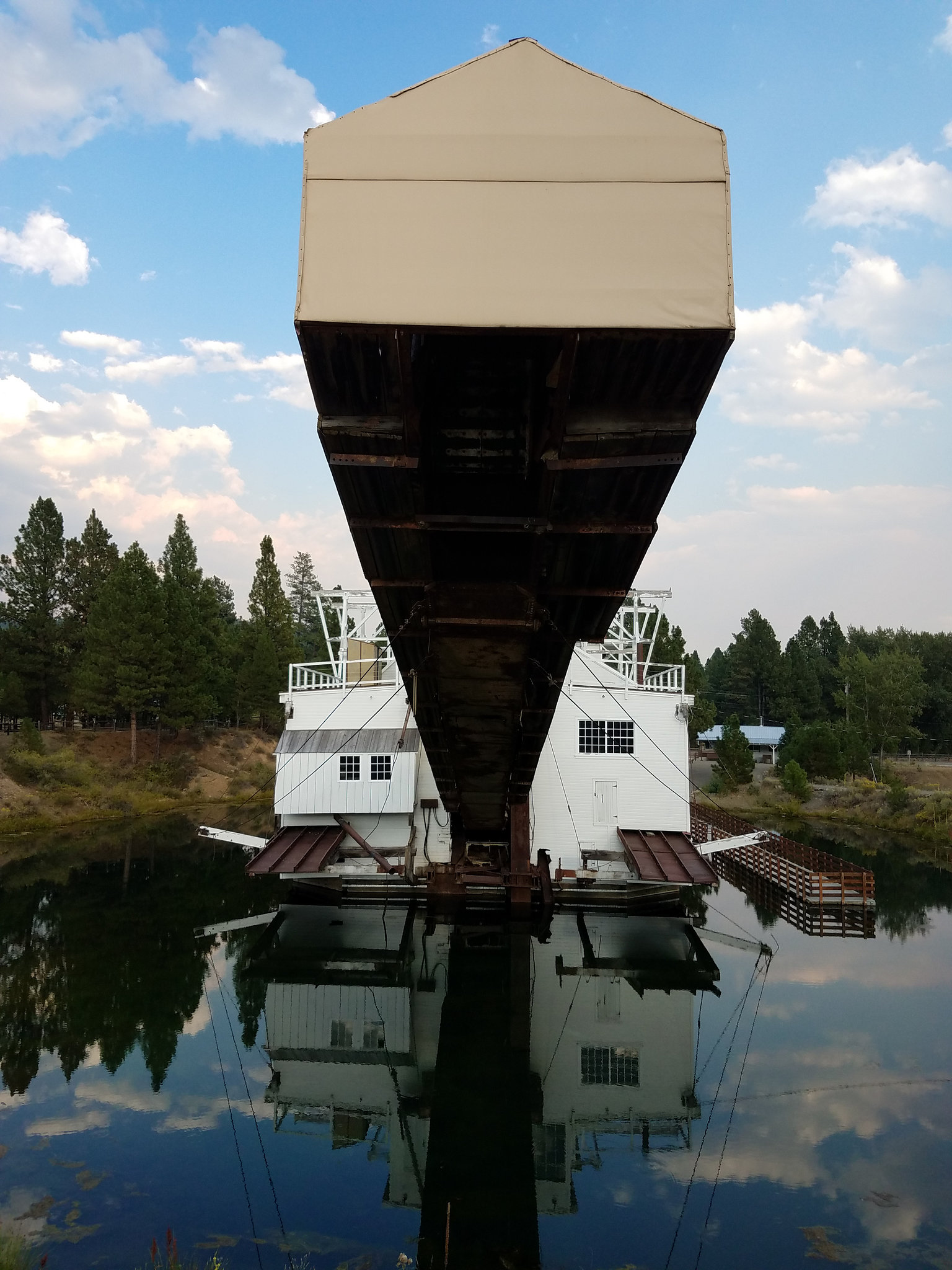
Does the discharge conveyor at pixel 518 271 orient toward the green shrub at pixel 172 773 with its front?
no

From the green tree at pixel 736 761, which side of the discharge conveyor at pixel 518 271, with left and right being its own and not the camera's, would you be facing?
back

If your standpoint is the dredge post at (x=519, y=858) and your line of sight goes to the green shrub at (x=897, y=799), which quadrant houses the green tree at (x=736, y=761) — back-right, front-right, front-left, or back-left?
front-left

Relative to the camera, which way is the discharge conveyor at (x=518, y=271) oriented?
toward the camera

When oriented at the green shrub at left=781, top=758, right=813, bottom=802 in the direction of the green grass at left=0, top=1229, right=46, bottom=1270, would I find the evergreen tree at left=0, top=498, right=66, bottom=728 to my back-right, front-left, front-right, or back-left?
front-right

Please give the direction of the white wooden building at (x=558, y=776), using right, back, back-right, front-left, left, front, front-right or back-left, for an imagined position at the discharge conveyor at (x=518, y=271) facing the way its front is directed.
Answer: back

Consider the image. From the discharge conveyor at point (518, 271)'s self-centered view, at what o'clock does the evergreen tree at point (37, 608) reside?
The evergreen tree is roughly at 5 o'clock from the discharge conveyor.

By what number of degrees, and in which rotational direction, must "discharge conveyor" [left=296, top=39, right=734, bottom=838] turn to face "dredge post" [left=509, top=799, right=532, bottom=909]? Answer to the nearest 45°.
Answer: approximately 180°

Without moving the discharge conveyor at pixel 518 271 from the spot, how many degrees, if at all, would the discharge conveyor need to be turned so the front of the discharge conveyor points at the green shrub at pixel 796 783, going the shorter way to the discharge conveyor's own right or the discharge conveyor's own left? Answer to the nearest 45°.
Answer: approximately 180°

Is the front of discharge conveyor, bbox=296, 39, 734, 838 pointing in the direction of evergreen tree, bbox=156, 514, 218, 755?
no

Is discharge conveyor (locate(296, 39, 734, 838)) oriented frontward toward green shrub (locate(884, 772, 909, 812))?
no
